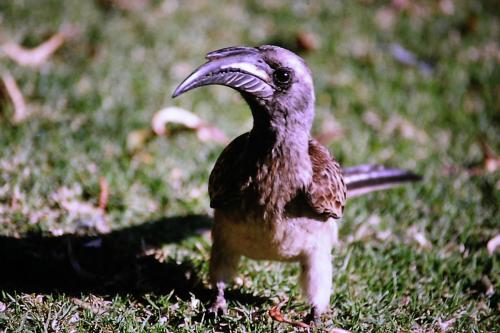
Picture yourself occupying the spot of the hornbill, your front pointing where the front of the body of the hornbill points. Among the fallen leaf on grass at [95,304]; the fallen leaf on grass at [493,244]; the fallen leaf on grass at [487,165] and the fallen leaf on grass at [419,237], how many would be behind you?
3

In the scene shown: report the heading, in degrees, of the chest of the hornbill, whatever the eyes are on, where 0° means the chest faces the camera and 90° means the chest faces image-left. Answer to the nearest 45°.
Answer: approximately 45°

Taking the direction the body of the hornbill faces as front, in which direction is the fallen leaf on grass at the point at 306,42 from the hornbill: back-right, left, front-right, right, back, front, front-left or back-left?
back-right

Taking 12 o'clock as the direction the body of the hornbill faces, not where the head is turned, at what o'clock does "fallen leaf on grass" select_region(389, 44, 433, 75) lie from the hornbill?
The fallen leaf on grass is roughly at 5 o'clock from the hornbill.

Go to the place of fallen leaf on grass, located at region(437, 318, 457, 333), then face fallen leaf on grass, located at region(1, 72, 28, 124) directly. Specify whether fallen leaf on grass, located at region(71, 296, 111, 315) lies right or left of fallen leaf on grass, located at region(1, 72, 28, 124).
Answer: left

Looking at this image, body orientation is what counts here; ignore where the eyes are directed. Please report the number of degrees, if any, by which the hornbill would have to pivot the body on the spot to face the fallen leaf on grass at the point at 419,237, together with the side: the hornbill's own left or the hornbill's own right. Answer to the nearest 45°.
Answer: approximately 180°

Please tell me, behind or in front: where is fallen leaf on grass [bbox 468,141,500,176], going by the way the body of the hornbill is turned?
behind

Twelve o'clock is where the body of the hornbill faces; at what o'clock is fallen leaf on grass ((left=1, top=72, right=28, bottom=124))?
The fallen leaf on grass is roughly at 3 o'clock from the hornbill.

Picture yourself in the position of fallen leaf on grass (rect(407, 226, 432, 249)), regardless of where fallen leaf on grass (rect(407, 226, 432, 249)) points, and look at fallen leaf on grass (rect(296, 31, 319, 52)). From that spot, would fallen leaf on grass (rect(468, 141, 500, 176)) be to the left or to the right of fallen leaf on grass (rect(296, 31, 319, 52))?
right

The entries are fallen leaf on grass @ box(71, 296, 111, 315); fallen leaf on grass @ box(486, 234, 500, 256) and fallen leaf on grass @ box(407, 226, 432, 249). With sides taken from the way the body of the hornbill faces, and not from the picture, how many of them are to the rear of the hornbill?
2
